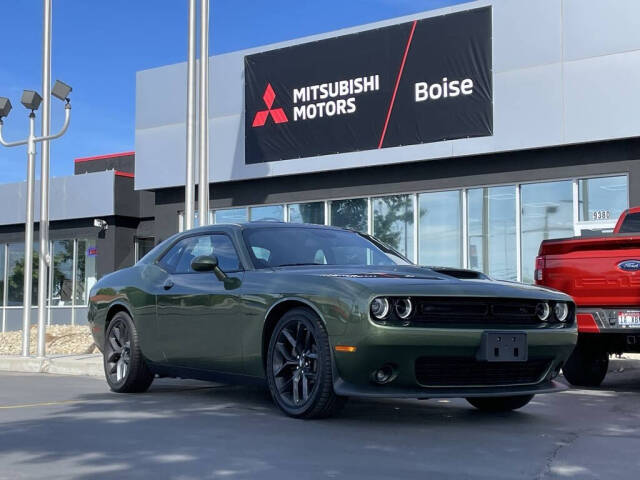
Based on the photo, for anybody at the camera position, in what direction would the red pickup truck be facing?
facing away from the viewer and to the right of the viewer

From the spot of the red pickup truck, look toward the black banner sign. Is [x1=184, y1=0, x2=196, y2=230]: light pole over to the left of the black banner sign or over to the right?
left

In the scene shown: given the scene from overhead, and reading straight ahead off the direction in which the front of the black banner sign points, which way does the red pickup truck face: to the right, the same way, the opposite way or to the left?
the opposite way

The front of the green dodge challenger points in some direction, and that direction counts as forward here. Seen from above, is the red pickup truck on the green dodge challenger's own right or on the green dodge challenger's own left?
on the green dodge challenger's own left

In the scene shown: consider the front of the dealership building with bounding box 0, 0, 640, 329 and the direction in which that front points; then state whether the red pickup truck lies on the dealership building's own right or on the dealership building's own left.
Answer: on the dealership building's own left

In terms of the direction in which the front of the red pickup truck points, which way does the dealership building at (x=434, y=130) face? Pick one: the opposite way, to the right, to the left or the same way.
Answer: the opposite way

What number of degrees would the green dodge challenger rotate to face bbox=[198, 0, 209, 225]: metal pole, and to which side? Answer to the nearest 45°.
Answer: approximately 135° to its left

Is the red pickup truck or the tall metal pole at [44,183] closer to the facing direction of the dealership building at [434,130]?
the tall metal pole

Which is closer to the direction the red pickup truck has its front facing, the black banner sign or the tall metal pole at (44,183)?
the black banner sign

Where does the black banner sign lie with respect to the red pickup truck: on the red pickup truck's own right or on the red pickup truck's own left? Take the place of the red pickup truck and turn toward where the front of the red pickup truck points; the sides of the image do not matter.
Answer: on the red pickup truck's own left
